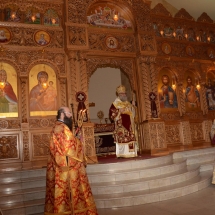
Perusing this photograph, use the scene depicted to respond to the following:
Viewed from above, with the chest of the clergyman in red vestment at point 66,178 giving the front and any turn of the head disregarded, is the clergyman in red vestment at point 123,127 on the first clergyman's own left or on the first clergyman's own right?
on the first clergyman's own left

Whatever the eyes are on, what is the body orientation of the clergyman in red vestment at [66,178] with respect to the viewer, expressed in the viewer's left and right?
facing to the right of the viewer
